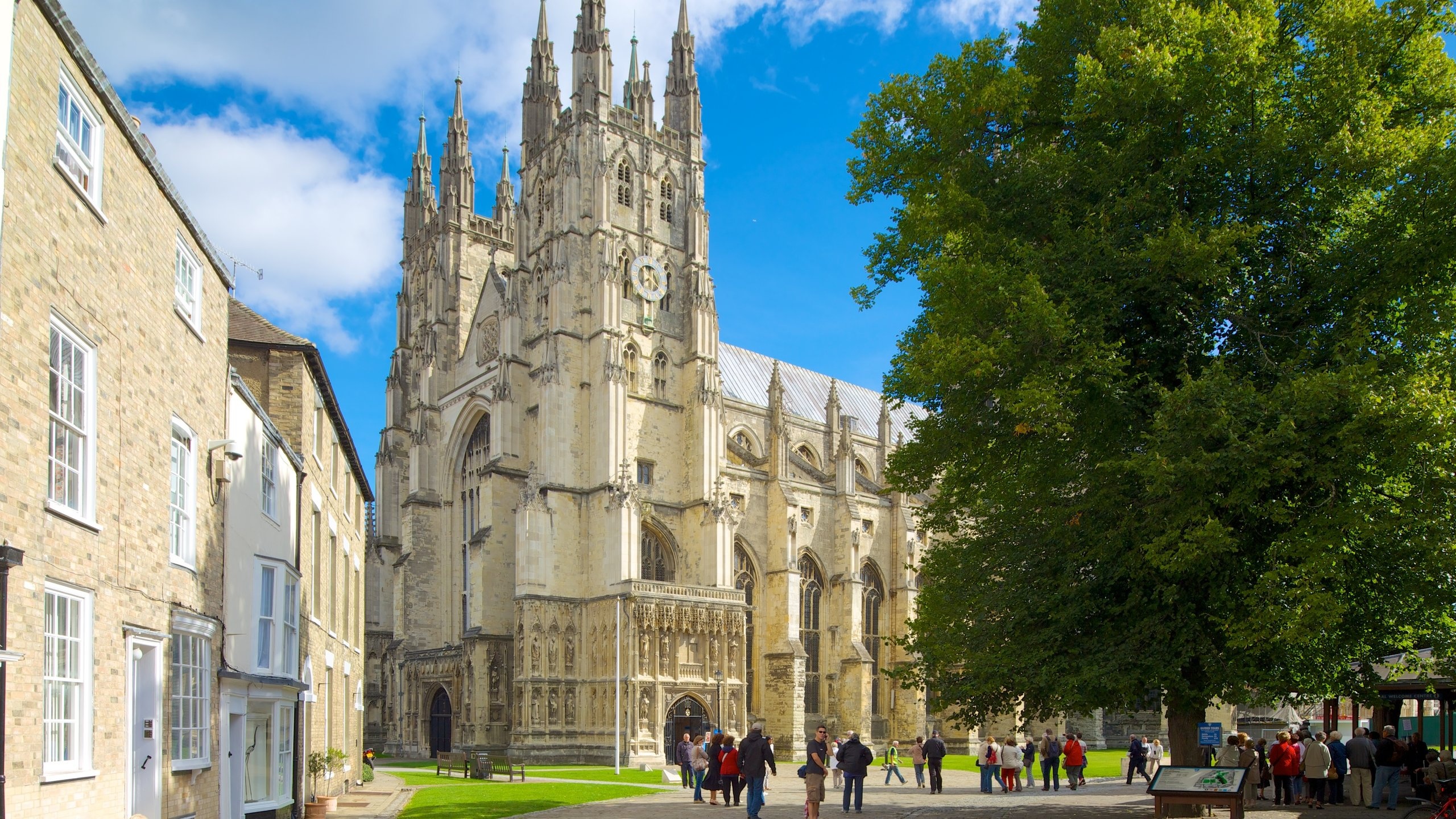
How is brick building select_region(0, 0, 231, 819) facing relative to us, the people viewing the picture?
facing the viewer and to the right of the viewer

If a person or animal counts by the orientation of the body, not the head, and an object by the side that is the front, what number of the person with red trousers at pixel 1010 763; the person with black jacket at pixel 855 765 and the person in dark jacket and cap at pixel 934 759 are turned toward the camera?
0

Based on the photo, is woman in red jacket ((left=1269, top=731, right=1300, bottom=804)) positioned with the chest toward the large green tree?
no

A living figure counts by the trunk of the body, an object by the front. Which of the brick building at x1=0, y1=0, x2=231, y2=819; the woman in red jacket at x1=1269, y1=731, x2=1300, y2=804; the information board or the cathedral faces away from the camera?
the woman in red jacket

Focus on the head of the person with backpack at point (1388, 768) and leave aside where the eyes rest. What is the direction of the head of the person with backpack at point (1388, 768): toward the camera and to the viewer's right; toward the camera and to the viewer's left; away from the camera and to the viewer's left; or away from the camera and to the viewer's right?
away from the camera and to the viewer's left

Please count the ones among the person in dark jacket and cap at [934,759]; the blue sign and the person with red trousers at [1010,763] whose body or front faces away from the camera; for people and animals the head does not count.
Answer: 2

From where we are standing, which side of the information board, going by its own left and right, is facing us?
front

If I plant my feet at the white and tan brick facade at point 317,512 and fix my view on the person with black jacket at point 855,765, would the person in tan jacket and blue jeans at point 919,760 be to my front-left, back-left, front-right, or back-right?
front-left

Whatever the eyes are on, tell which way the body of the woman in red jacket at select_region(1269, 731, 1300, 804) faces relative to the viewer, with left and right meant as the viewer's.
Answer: facing away from the viewer

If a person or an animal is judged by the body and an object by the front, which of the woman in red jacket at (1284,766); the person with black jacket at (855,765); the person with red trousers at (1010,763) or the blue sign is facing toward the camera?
the blue sign

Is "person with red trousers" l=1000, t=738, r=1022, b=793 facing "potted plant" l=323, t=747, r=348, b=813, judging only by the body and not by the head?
no

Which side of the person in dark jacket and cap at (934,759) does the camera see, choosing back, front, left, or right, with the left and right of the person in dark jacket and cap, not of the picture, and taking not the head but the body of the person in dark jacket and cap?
back

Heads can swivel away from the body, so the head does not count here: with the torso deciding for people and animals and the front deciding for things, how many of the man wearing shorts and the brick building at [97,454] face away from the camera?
0

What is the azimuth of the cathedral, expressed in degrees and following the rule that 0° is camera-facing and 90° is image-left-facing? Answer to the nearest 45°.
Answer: approximately 45°

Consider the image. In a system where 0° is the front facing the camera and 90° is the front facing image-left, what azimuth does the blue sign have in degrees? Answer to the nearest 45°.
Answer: approximately 0°

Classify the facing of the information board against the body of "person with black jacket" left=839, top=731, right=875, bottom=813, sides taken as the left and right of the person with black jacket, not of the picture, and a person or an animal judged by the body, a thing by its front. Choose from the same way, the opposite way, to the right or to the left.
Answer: the opposite way
